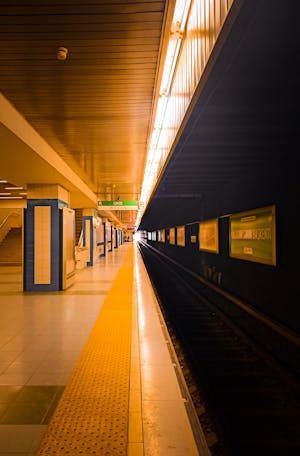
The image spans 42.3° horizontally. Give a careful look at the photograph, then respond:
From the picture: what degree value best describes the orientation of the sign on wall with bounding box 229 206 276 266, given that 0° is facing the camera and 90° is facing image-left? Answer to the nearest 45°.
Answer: approximately 45°

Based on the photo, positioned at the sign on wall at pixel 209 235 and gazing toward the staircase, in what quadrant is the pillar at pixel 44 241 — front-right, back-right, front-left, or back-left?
front-left

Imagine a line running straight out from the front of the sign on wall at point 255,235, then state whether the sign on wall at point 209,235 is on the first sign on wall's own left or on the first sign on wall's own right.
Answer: on the first sign on wall's own right

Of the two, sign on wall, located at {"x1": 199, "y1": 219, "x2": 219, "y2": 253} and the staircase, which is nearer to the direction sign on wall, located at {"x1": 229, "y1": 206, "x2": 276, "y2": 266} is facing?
the staircase

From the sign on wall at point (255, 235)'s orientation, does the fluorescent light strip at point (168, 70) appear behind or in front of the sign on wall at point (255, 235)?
in front

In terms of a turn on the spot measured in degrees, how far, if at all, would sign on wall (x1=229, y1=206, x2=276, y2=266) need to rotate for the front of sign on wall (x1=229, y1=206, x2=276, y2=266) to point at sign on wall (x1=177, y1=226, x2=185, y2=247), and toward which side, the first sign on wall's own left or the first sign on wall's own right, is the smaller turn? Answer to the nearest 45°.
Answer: approximately 135° to the first sign on wall's own right

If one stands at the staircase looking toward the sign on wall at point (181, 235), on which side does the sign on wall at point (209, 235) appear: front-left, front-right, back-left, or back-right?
front-right

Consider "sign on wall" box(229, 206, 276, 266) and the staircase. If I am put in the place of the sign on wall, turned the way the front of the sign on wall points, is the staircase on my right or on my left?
on my right

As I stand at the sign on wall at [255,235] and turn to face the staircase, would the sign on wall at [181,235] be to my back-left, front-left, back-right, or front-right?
front-right

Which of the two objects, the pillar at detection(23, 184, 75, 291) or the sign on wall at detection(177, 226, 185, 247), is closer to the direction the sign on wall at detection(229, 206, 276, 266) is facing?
the pillar

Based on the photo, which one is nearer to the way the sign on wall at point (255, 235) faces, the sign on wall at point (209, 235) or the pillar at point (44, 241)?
the pillar
